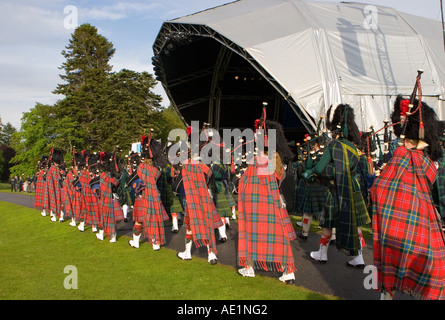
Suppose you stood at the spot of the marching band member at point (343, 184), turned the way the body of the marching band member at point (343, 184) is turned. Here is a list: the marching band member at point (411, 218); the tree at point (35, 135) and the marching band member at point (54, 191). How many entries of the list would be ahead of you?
2

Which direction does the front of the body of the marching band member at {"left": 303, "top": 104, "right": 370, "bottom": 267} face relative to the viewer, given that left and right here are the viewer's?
facing away from the viewer and to the left of the viewer

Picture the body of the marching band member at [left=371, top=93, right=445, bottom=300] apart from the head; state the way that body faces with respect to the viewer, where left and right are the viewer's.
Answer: facing away from the viewer and to the left of the viewer

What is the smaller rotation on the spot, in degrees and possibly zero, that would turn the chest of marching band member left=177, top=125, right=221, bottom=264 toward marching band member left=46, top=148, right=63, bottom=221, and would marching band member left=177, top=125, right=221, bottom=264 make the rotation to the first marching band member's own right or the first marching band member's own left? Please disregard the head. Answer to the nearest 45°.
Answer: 0° — they already face them

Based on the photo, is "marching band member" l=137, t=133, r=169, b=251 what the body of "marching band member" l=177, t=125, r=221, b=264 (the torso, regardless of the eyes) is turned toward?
yes

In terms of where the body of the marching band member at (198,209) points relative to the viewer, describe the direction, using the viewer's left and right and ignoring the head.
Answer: facing away from the viewer and to the left of the viewer

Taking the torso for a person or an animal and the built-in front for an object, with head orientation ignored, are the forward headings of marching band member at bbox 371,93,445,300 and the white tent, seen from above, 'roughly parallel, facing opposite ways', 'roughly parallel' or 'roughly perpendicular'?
roughly perpendicular

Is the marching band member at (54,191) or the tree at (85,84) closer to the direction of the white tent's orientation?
the marching band member

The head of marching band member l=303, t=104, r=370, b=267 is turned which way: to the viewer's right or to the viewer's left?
to the viewer's left

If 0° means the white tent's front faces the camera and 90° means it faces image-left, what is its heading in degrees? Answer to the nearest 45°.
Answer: approximately 45°

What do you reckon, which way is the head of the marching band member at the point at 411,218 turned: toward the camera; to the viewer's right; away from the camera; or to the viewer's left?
away from the camera

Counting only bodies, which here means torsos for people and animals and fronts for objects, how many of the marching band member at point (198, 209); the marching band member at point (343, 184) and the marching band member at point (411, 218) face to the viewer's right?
0

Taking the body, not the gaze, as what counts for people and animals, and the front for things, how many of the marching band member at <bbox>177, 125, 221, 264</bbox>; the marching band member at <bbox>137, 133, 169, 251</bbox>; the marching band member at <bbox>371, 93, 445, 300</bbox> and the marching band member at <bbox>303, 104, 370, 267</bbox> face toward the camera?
0

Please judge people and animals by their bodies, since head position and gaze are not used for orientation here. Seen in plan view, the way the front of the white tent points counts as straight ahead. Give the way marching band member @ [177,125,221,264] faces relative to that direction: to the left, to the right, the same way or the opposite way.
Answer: to the right

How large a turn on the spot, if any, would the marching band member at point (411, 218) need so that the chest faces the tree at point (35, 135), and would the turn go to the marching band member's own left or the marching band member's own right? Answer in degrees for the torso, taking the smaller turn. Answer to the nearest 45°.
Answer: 0° — they already face it

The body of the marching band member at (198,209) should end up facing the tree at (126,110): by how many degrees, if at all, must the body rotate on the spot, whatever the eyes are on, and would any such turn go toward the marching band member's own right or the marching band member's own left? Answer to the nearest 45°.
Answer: approximately 45° to the marching band member's own right

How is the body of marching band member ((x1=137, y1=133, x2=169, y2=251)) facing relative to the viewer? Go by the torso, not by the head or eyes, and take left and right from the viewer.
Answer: facing away from the viewer and to the left of the viewer

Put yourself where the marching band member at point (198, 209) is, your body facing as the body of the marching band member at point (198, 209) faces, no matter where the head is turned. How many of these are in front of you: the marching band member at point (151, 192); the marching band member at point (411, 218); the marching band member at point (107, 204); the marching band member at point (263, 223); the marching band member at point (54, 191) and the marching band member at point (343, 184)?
3

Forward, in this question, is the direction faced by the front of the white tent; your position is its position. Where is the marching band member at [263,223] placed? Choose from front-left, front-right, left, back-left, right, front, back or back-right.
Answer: front-left

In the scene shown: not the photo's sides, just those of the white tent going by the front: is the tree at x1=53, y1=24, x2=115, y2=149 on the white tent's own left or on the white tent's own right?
on the white tent's own right

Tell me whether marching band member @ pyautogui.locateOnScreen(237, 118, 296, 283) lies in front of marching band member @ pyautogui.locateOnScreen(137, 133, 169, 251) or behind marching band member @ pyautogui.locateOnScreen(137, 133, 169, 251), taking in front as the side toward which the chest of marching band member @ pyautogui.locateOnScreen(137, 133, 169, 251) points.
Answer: behind
